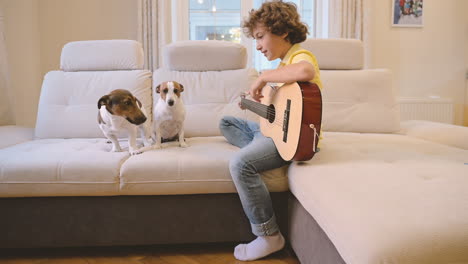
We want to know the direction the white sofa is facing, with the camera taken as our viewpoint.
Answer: facing the viewer

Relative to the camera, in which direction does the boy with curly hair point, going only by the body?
to the viewer's left

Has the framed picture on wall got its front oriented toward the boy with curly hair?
yes

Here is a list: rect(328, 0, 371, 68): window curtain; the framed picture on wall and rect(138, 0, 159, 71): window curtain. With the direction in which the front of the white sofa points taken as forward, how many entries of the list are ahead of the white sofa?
0

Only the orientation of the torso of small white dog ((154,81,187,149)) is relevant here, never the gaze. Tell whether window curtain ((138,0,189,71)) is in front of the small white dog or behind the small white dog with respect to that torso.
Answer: behind

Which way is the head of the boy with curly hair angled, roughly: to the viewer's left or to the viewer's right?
to the viewer's left

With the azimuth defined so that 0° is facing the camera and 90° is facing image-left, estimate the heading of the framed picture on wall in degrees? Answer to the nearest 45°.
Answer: approximately 0°

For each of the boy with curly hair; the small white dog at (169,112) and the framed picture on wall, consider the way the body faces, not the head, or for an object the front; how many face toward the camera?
2

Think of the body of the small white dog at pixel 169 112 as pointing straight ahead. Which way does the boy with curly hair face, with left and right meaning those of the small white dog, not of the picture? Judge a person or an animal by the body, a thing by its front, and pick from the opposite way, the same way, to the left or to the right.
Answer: to the right

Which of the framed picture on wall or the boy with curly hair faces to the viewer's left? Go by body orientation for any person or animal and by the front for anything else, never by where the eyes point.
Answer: the boy with curly hair

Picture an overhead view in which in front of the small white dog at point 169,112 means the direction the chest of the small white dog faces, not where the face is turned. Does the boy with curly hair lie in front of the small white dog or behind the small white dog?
in front

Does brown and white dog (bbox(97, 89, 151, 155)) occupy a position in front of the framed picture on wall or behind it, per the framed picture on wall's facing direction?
in front

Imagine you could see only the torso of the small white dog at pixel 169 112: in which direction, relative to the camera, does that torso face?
toward the camera

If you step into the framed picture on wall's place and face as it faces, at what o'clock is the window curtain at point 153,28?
The window curtain is roughly at 2 o'clock from the framed picture on wall.

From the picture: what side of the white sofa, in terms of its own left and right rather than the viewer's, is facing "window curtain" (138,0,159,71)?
back

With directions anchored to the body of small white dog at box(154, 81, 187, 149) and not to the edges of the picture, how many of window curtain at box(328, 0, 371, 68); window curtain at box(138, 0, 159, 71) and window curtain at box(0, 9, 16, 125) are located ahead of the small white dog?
0

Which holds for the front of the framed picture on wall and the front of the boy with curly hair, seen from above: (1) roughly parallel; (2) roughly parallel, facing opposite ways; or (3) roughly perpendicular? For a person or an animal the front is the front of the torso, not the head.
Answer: roughly perpendicular
